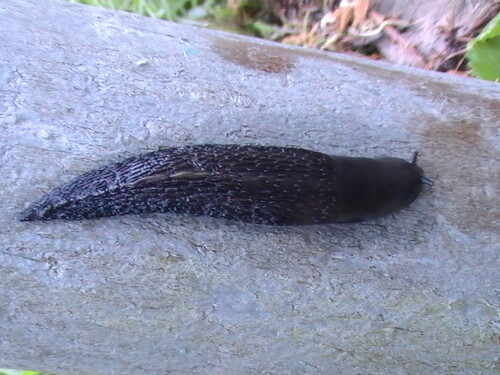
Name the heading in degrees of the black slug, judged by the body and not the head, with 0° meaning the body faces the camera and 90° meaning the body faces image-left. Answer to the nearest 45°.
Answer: approximately 270°

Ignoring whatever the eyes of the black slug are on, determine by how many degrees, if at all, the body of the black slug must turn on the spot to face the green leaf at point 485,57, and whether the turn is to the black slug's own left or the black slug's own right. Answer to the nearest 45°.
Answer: approximately 45° to the black slug's own left
